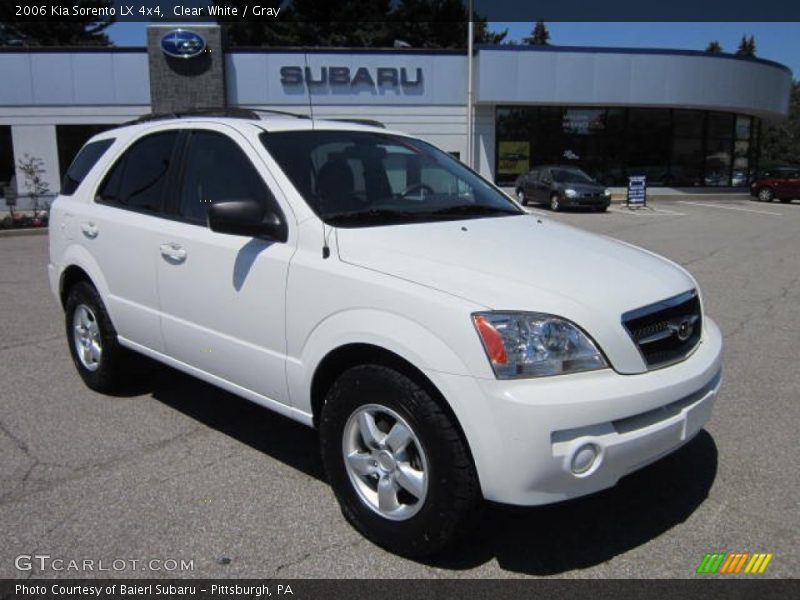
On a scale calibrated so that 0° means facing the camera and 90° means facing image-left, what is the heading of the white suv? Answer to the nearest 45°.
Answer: approximately 315°

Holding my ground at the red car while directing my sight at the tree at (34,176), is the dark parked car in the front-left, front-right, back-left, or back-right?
front-left

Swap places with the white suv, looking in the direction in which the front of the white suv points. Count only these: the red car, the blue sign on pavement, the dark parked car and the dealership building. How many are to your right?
0

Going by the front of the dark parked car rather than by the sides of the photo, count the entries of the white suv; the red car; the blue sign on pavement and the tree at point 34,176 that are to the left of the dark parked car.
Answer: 2

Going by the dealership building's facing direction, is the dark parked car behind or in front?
in front

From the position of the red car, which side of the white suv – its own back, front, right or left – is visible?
left

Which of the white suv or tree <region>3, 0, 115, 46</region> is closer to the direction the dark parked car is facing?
the white suv

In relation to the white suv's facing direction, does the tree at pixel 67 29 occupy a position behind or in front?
behind

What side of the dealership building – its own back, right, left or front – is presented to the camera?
front

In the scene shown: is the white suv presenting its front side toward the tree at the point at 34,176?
no

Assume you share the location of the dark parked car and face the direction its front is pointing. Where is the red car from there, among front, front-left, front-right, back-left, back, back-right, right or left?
left

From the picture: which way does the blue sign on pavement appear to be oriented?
toward the camera

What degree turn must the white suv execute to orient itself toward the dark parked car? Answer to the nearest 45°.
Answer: approximately 135° to its left

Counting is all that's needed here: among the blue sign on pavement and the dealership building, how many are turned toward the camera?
2

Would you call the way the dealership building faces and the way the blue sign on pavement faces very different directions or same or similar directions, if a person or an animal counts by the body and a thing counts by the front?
same or similar directions

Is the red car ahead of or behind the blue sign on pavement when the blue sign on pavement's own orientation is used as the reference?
behind
